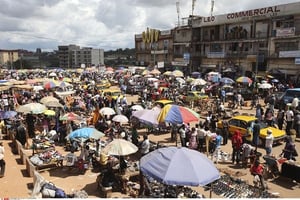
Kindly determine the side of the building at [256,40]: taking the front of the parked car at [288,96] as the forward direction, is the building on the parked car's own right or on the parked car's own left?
on the parked car's own right

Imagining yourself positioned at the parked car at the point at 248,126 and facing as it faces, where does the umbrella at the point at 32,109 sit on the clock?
The umbrella is roughly at 4 o'clock from the parked car.

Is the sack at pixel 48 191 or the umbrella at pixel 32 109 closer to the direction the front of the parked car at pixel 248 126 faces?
the sack

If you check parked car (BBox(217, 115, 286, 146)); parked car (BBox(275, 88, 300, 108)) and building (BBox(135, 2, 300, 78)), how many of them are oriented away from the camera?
0

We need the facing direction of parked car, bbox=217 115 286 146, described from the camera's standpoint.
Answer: facing the viewer and to the right of the viewer

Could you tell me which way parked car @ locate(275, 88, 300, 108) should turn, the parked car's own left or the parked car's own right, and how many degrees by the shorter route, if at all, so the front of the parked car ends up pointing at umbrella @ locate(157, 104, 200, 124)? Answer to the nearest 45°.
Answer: approximately 45° to the parked car's own left

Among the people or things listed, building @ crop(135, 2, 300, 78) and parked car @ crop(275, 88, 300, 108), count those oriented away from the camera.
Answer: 0

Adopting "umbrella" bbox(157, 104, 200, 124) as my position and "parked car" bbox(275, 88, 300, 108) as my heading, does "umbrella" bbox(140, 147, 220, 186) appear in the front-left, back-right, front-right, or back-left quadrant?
back-right

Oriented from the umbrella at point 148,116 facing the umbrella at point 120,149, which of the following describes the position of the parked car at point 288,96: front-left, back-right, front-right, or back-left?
back-left

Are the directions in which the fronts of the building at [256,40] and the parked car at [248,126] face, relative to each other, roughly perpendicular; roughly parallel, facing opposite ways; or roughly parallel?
roughly perpendicular

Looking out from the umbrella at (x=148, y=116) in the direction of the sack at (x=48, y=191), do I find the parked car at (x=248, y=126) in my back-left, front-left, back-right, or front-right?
back-left

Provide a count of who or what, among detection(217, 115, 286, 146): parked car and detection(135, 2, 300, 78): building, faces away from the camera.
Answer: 0

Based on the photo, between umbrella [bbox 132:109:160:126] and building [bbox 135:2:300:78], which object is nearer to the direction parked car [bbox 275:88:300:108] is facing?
the umbrella

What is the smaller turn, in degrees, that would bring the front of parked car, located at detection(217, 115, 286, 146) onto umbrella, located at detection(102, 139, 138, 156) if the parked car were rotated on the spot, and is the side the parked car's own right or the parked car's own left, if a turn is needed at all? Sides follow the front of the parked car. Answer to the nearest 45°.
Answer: approximately 90° to the parked car's own right

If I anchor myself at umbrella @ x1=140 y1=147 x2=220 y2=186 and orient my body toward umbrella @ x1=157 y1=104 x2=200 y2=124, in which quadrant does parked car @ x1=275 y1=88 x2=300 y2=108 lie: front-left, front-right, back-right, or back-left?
front-right

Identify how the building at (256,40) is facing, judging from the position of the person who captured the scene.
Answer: facing the viewer and to the left of the viewer
